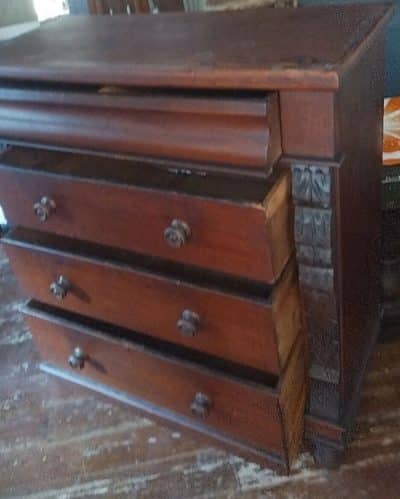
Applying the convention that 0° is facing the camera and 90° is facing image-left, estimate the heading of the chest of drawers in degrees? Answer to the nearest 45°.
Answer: approximately 45°
